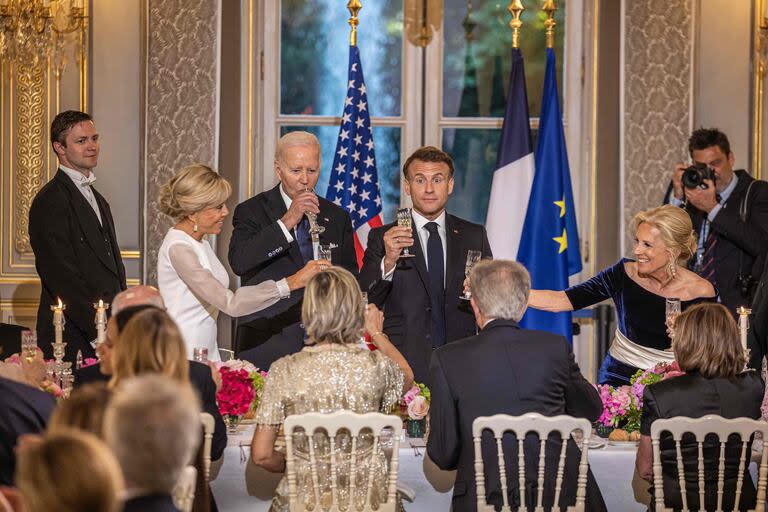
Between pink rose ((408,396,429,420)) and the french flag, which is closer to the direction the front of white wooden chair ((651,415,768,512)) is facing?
the french flag

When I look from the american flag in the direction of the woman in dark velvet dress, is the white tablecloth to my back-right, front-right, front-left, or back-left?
front-right

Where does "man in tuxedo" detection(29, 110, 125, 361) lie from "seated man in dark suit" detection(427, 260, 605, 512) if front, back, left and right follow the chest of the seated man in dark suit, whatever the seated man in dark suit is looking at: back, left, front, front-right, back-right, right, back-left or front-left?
front-left

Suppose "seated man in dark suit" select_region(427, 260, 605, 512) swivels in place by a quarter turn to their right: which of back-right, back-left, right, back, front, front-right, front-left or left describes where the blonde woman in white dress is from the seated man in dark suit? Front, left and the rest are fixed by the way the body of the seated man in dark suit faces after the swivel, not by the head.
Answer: back-left

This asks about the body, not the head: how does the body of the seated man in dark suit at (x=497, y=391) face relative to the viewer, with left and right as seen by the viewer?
facing away from the viewer

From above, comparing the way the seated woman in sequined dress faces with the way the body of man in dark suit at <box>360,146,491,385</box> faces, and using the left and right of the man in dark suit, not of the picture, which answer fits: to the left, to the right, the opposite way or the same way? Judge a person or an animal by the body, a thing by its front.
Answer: the opposite way

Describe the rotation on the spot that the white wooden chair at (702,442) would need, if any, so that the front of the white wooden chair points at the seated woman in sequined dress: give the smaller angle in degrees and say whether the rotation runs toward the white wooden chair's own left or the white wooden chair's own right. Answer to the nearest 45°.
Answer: approximately 90° to the white wooden chair's own left

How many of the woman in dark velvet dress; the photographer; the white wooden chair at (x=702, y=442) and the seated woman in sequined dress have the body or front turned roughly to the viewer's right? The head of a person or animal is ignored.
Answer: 0

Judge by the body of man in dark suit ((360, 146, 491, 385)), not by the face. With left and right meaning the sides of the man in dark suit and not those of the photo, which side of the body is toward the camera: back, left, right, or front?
front

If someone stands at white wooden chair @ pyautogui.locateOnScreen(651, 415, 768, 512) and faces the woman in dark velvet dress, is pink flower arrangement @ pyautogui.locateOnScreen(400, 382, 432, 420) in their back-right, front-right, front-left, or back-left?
front-left

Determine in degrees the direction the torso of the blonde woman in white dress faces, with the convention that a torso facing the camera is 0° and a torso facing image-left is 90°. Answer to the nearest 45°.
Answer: approximately 270°

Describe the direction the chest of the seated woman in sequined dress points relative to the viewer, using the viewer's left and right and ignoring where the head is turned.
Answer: facing away from the viewer

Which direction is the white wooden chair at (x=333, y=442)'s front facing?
away from the camera

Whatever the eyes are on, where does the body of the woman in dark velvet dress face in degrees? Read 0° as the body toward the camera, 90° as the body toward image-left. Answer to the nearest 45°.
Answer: approximately 45°

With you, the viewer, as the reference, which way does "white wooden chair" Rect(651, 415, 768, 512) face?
facing away from the viewer
